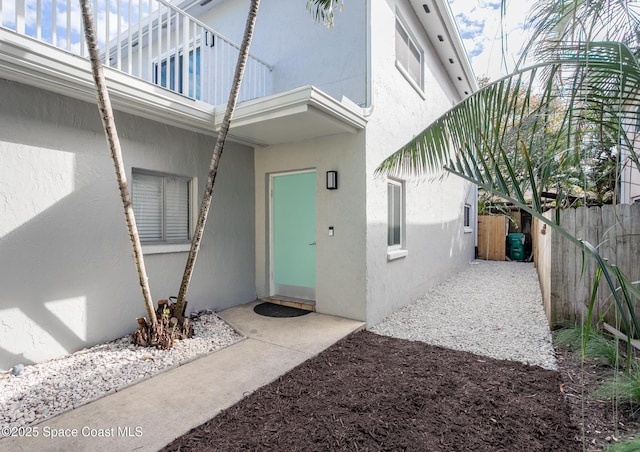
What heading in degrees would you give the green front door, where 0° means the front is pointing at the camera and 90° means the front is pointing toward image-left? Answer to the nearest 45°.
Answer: approximately 45°

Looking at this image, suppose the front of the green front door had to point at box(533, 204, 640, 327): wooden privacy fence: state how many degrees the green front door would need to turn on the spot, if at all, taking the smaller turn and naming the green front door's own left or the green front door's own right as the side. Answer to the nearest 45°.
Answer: approximately 90° to the green front door's own left

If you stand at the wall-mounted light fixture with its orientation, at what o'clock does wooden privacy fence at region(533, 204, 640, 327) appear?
The wooden privacy fence is roughly at 8 o'clock from the wall-mounted light fixture.

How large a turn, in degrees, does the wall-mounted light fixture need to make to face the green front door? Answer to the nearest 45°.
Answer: approximately 90° to its right

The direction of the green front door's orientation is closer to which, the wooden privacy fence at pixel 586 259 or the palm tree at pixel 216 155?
the palm tree

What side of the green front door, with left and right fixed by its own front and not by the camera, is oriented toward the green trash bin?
back

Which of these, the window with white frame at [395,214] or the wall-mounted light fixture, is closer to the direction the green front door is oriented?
the wall-mounted light fixture
